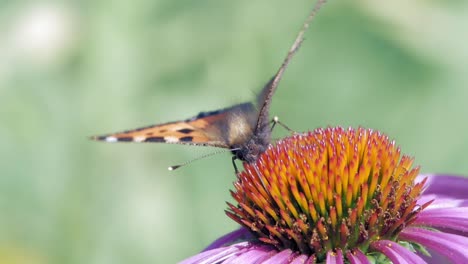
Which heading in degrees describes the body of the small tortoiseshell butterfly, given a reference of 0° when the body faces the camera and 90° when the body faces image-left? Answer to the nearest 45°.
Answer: approximately 0°
